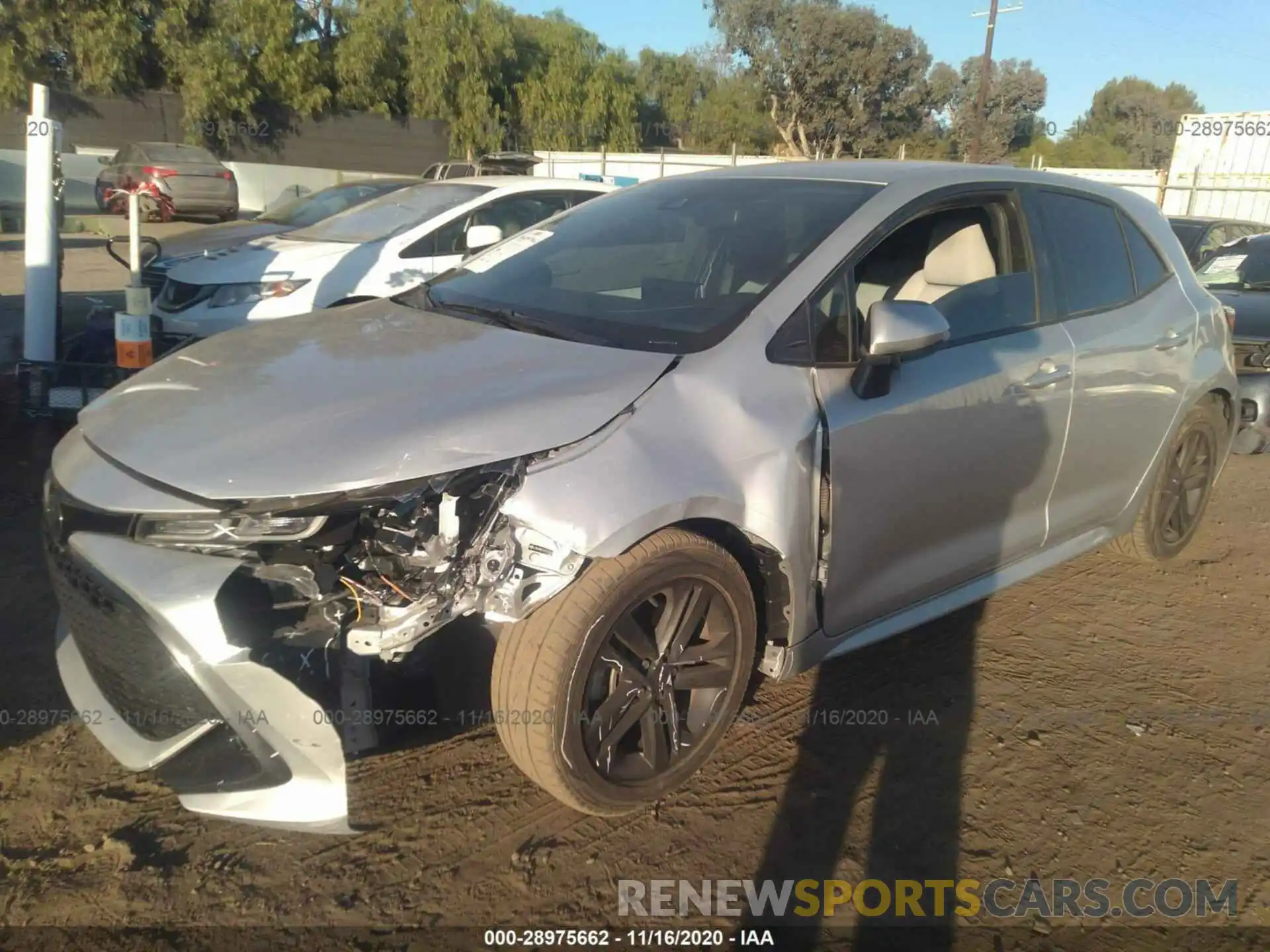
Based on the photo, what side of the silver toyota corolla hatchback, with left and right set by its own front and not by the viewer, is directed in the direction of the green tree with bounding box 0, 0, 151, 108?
right

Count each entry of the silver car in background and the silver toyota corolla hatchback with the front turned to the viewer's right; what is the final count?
0

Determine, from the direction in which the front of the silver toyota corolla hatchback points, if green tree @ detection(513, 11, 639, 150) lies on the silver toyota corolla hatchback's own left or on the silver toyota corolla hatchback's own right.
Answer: on the silver toyota corolla hatchback's own right

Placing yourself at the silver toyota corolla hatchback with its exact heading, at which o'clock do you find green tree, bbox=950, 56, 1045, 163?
The green tree is roughly at 5 o'clock from the silver toyota corolla hatchback.

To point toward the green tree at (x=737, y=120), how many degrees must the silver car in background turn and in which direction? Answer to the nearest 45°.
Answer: approximately 90° to its right

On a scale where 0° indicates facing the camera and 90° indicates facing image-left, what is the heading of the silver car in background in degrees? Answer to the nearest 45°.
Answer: approximately 135°

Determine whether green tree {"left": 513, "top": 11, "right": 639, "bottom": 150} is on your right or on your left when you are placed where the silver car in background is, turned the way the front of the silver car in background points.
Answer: on your right

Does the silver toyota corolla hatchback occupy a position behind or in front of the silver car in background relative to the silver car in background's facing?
behind

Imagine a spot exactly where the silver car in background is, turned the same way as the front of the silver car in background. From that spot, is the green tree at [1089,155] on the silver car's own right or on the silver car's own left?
on the silver car's own right

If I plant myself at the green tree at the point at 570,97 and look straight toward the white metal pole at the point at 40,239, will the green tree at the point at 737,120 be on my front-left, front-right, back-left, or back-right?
back-left

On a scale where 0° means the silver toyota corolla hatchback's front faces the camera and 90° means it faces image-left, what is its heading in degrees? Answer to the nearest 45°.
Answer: approximately 45°

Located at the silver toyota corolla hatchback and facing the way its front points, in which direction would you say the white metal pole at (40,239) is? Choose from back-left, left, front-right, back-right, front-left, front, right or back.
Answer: right

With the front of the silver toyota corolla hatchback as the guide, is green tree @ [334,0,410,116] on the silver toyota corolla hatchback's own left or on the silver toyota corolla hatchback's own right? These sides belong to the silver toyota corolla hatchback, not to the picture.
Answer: on the silver toyota corolla hatchback's own right

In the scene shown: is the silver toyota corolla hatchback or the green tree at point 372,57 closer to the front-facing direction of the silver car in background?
the green tree
